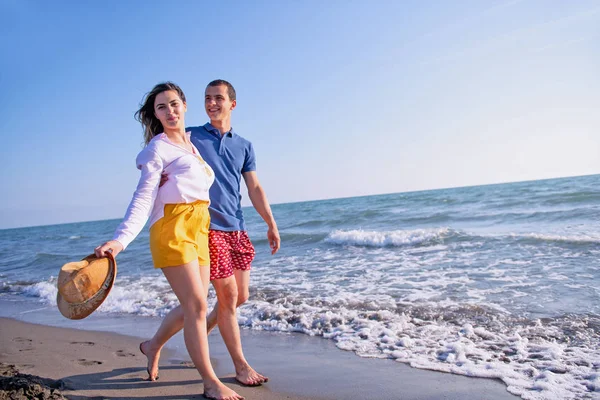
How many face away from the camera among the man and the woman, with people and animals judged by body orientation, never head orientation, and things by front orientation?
0

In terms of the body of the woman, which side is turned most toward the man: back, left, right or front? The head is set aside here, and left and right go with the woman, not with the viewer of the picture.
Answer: left

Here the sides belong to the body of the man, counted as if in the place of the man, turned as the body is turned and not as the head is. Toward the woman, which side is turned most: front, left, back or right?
right
